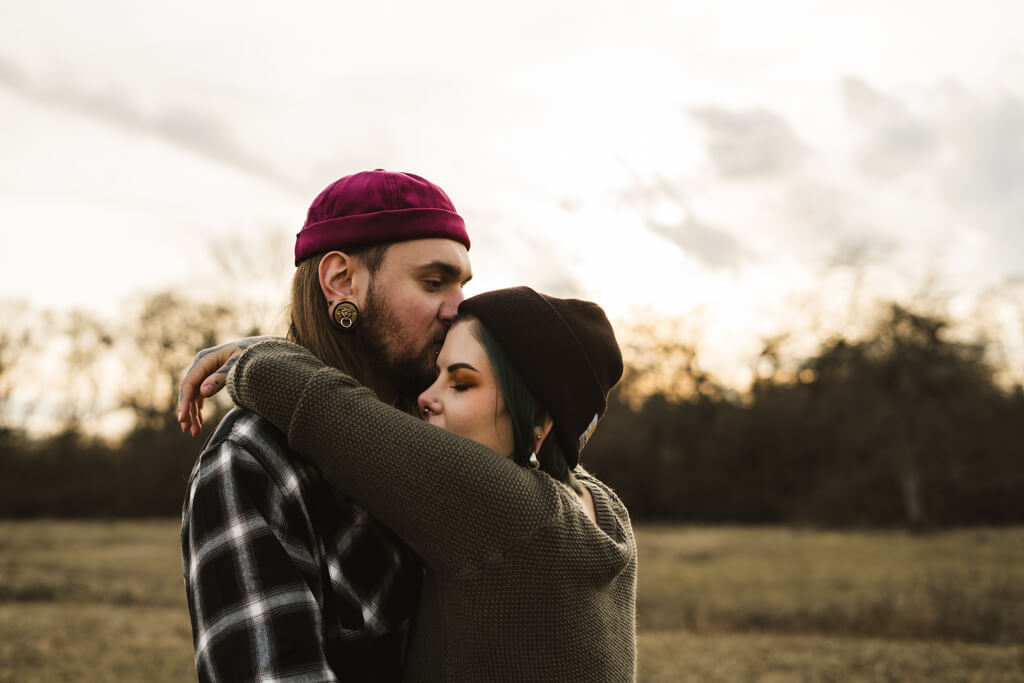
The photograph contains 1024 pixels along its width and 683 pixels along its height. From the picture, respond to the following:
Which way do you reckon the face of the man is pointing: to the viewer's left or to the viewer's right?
to the viewer's right

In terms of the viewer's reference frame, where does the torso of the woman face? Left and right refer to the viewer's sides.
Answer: facing to the left of the viewer

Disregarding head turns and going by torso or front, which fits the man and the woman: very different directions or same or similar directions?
very different directions

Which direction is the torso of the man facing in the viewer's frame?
to the viewer's right
